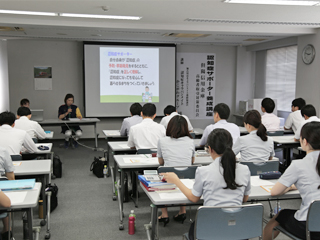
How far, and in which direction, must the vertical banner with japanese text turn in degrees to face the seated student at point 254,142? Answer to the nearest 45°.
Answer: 0° — it already faces them

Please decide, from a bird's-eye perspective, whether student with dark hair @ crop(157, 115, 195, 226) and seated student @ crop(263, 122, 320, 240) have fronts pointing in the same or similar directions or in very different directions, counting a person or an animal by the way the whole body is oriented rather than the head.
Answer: same or similar directions

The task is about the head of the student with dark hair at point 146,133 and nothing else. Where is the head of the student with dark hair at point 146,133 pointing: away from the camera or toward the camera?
away from the camera

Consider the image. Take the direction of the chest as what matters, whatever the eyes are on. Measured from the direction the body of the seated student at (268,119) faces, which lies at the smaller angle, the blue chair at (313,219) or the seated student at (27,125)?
the seated student

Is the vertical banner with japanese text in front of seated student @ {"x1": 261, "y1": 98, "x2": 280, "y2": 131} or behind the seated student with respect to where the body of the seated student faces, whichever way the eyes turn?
in front

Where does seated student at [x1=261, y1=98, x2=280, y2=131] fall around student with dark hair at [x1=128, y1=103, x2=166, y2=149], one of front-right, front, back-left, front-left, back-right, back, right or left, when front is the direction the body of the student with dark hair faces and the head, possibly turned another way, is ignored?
front-right

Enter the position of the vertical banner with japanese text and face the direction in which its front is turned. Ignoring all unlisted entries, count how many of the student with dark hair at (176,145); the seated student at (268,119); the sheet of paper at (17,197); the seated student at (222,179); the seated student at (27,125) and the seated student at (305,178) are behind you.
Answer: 0

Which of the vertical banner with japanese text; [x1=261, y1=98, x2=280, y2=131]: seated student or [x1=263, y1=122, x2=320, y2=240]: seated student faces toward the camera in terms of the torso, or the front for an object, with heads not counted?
the vertical banner with japanese text

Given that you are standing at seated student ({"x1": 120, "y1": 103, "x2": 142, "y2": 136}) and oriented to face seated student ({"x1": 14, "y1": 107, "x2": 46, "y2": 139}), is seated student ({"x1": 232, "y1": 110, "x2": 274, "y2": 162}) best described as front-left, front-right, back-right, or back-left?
back-left

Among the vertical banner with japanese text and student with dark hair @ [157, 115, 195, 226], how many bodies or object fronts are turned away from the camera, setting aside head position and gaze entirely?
1

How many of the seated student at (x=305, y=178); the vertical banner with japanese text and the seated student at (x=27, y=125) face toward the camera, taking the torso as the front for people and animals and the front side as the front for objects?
1

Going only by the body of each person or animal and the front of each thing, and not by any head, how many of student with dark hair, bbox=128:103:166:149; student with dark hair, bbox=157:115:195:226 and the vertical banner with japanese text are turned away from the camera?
2

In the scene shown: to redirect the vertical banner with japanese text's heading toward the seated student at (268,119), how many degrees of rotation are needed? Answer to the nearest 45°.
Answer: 0° — it already faces them

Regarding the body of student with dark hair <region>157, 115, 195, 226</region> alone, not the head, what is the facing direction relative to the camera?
away from the camera

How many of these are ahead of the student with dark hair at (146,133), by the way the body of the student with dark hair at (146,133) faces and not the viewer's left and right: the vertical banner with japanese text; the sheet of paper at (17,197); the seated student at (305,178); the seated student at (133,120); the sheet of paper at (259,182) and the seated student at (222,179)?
2

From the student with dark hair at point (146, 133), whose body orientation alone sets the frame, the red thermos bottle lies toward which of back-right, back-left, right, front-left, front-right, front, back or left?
back

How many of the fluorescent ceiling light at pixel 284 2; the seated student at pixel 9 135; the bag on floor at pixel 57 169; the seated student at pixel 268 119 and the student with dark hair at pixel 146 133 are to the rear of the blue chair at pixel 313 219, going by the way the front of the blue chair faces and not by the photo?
0

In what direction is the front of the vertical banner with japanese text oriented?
toward the camera

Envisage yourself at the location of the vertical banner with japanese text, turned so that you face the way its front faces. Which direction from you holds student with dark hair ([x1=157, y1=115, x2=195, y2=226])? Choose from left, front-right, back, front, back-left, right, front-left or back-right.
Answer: front

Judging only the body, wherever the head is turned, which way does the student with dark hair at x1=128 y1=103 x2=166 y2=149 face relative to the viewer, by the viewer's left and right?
facing away from the viewer

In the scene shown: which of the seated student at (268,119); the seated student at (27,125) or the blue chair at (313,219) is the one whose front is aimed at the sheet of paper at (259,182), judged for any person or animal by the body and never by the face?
the blue chair

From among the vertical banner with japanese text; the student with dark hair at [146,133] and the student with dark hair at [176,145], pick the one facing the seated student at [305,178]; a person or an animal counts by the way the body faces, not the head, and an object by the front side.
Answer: the vertical banner with japanese text

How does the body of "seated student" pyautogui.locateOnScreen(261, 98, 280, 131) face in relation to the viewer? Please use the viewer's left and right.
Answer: facing away from the viewer and to the left of the viewer

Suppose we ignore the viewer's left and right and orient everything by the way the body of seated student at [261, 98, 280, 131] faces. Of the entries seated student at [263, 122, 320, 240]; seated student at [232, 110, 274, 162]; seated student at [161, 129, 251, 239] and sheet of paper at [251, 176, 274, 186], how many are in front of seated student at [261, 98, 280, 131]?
0

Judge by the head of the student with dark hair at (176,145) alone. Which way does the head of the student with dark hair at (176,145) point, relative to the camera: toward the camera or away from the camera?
away from the camera

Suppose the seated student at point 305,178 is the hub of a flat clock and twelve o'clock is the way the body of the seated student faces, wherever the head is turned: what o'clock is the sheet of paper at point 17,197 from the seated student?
The sheet of paper is roughly at 10 o'clock from the seated student.

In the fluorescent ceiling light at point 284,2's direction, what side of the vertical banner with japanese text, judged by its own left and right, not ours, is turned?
front
